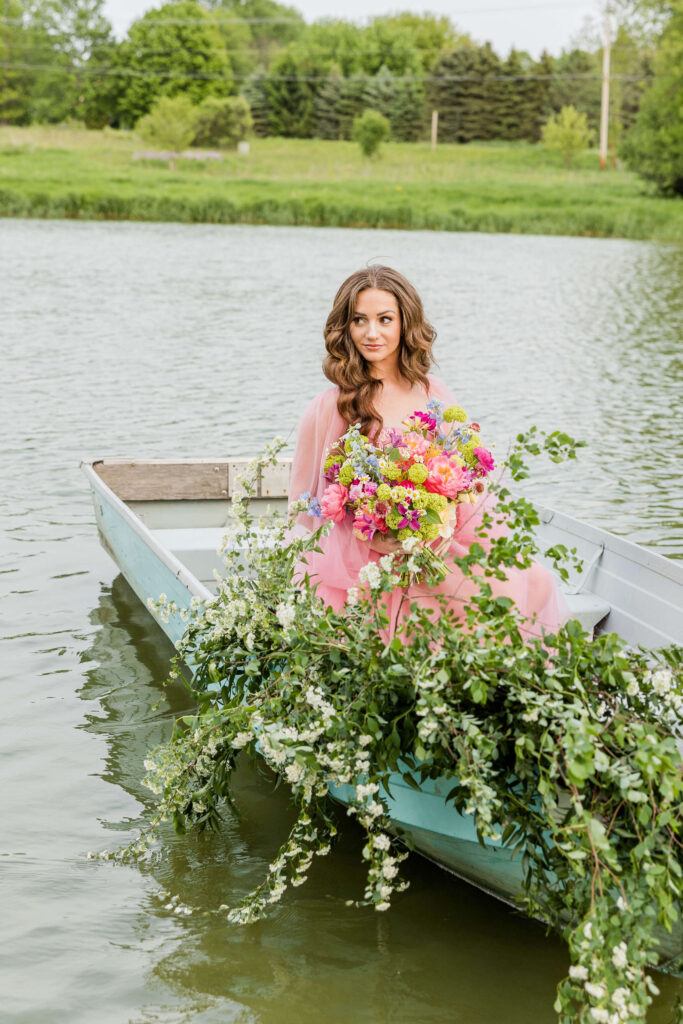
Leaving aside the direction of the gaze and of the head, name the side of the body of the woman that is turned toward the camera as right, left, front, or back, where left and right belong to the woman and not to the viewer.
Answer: front

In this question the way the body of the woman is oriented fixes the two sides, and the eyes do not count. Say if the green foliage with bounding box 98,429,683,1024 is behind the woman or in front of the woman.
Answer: in front

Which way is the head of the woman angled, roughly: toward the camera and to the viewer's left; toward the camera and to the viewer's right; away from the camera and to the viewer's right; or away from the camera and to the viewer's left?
toward the camera and to the viewer's right

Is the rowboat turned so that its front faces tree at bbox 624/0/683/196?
no

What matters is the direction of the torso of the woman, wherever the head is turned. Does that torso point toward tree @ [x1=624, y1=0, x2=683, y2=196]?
no

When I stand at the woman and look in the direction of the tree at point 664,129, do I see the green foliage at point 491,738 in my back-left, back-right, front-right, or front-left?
back-right

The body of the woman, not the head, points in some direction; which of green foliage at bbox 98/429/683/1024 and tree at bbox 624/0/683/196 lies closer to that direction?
the green foliage

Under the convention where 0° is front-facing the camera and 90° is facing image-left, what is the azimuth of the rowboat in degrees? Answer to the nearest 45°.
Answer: approximately 315°
